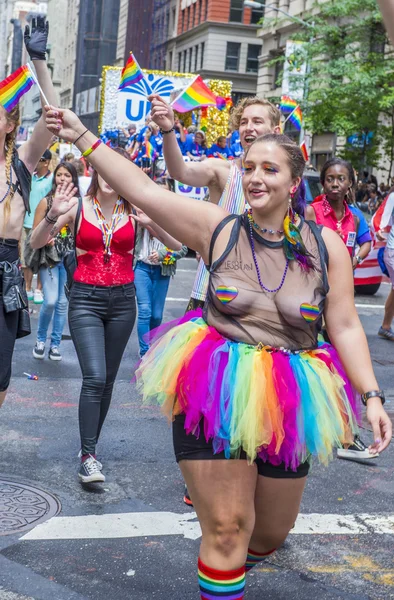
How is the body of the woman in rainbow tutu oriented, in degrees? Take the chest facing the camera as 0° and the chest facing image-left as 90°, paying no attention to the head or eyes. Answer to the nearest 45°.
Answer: approximately 0°

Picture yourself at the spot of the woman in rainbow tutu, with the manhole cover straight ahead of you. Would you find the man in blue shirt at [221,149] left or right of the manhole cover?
right

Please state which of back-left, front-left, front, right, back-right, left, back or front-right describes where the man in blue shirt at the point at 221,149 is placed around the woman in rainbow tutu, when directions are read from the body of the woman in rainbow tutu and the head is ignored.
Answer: back

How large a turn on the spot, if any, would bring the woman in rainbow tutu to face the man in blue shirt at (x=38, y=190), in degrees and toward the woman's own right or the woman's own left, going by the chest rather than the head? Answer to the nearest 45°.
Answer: approximately 180°

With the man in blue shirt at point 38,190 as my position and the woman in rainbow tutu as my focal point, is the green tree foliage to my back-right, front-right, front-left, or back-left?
back-left

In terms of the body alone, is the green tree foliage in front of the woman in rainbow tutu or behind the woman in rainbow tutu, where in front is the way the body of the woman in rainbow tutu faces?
behind
